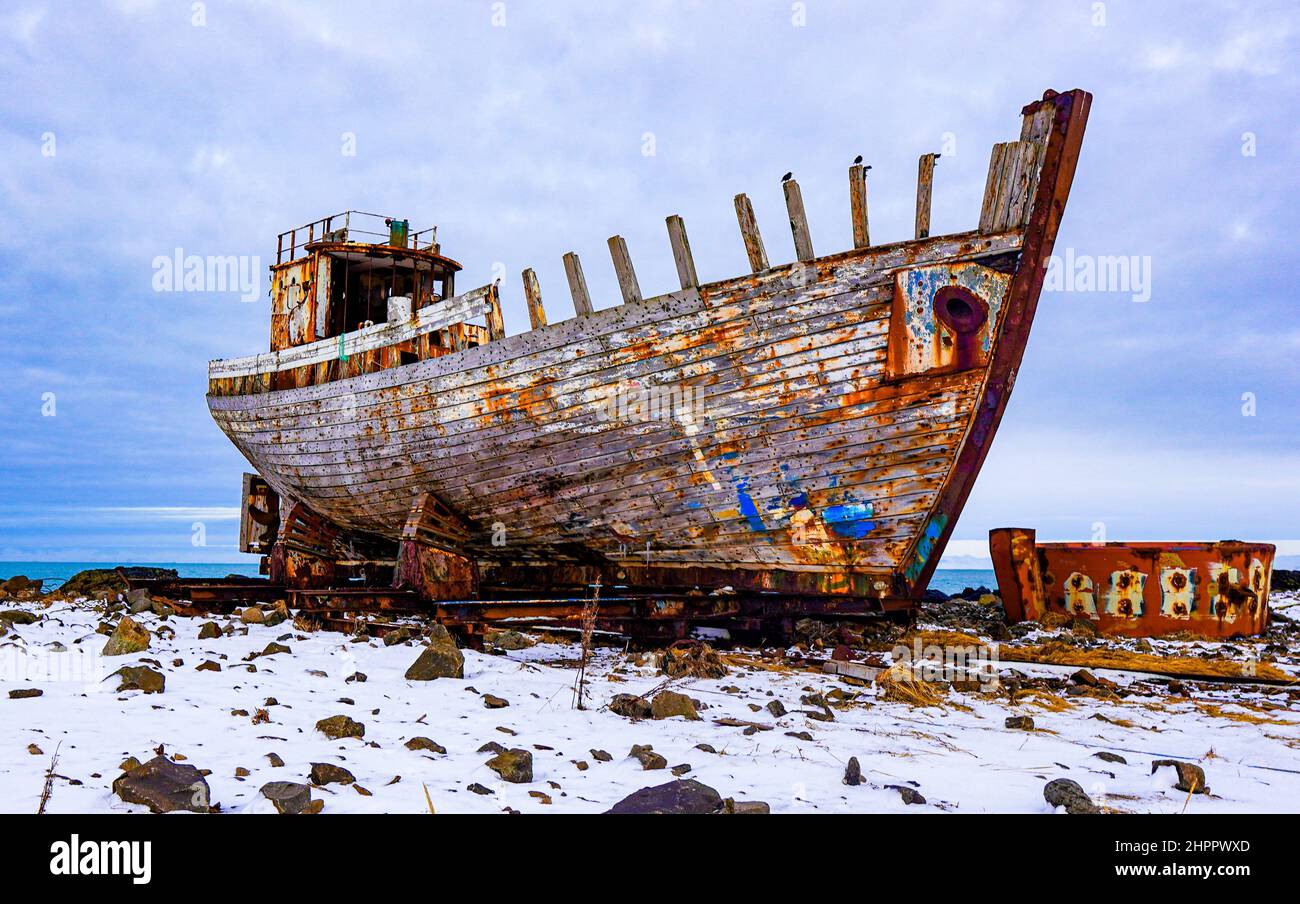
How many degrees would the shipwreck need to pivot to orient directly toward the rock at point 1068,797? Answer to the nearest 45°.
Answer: approximately 45° to its right

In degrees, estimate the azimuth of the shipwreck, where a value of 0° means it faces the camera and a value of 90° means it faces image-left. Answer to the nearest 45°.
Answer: approximately 315°

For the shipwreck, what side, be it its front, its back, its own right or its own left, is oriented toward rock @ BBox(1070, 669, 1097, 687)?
front

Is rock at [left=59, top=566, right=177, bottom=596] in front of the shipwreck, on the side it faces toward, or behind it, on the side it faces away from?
behind

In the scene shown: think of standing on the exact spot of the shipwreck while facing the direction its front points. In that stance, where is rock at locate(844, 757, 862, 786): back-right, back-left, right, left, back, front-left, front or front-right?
front-right

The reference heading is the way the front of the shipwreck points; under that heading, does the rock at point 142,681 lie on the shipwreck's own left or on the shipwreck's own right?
on the shipwreck's own right

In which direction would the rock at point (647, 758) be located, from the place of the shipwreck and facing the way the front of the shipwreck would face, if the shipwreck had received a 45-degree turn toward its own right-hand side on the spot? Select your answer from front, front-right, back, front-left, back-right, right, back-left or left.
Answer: front

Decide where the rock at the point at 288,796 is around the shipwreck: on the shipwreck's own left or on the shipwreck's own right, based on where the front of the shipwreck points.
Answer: on the shipwreck's own right

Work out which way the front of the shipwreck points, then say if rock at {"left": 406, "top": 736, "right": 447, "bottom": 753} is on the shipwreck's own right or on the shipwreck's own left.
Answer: on the shipwreck's own right

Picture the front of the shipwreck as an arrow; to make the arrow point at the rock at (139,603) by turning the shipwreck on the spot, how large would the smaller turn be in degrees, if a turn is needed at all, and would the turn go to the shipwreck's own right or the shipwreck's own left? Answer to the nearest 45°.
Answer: approximately 135° to the shipwreck's own right

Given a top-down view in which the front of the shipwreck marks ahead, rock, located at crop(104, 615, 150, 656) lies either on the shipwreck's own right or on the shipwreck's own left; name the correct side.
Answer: on the shipwreck's own right

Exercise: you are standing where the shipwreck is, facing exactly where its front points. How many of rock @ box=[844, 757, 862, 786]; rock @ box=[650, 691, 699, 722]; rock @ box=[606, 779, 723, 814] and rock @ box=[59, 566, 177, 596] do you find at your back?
1

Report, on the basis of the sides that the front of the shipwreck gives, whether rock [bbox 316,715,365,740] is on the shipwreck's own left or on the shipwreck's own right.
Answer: on the shipwreck's own right
